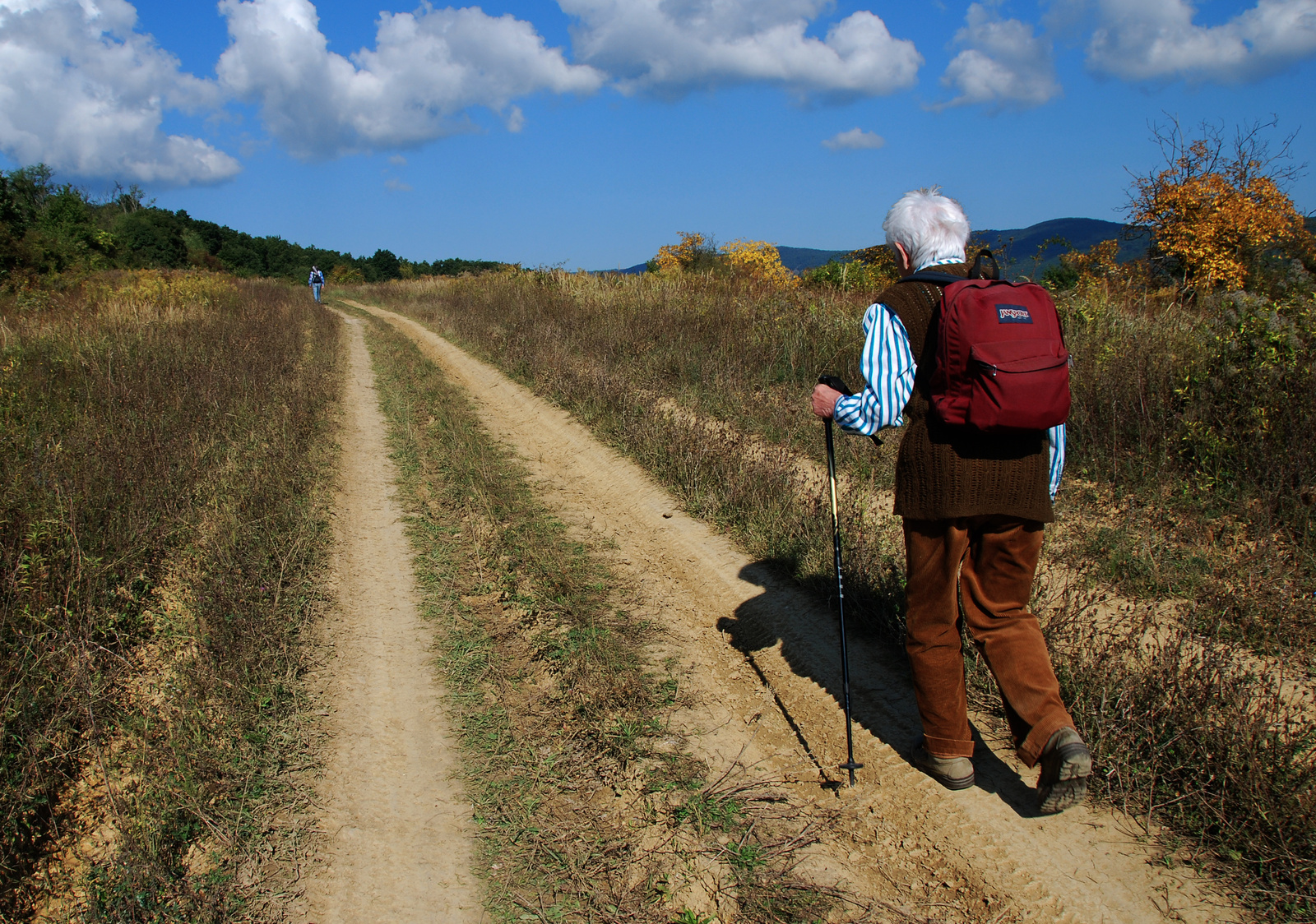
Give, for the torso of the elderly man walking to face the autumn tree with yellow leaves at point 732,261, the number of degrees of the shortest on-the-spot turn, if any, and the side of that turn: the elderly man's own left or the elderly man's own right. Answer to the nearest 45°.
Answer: approximately 45° to the elderly man's own right

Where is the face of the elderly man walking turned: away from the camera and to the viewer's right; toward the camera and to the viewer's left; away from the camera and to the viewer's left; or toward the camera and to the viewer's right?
away from the camera and to the viewer's left

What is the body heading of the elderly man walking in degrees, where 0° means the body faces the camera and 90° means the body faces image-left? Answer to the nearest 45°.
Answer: approximately 135°

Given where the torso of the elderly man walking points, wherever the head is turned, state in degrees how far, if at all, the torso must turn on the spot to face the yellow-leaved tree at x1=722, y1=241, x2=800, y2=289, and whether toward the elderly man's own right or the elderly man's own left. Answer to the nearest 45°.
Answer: approximately 45° to the elderly man's own right
